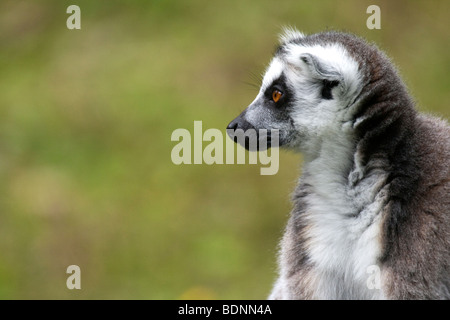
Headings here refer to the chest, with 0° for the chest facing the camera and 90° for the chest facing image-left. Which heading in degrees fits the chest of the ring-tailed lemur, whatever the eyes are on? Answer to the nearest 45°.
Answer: approximately 45°
